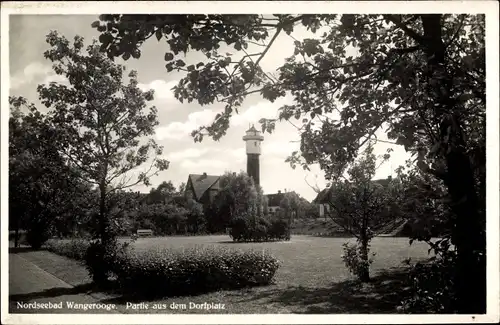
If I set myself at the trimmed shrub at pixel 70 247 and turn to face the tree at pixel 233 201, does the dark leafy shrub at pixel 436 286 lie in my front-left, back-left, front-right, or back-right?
back-right
